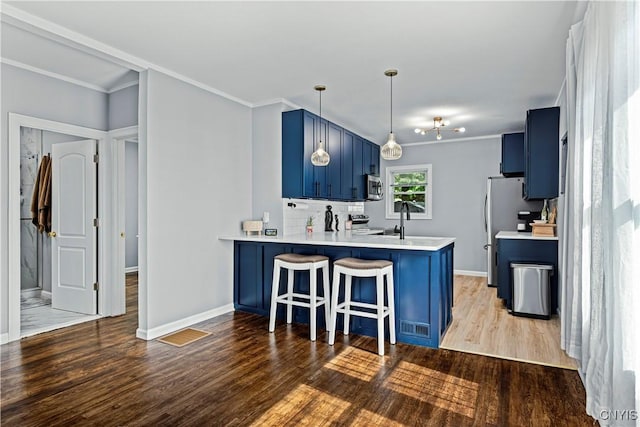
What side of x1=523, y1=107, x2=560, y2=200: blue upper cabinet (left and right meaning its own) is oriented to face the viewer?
left

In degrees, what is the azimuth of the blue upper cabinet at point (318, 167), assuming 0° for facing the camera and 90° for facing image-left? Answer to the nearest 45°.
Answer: approximately 315°

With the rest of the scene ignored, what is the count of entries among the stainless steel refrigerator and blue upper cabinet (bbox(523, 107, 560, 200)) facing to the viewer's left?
2

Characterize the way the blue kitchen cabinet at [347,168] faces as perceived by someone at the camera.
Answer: facing the viewer and to the right of the viewer

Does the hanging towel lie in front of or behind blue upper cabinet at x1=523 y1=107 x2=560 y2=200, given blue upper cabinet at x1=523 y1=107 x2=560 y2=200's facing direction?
in front

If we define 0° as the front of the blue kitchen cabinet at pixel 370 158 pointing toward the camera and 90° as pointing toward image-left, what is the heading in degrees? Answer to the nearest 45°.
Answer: approximately 315°

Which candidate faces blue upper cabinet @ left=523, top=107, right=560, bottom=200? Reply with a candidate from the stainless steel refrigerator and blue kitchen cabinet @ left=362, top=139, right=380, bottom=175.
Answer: the blue kitchen cabinet

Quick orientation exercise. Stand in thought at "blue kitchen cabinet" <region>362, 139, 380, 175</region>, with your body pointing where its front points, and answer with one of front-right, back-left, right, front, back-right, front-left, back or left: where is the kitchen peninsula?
front-right

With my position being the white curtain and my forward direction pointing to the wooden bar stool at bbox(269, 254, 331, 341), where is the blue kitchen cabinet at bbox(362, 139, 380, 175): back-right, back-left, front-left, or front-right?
front-right

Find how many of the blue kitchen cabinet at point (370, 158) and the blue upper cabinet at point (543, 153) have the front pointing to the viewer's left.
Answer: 1

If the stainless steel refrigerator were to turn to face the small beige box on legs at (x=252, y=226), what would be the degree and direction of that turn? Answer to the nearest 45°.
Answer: approximately 45° to its left
